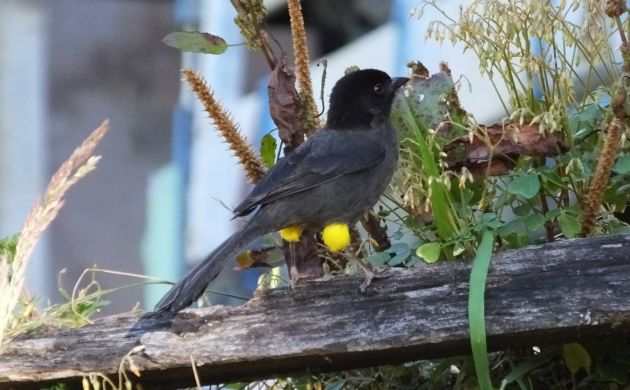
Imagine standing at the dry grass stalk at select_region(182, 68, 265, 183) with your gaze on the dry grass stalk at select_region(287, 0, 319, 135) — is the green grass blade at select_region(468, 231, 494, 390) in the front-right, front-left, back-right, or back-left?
front-right

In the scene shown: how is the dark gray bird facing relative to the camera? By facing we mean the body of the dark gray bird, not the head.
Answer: to the viewer's right

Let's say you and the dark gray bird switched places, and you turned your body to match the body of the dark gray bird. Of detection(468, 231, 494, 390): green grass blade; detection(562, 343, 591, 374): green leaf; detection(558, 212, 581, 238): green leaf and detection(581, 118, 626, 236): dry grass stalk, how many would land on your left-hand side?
0

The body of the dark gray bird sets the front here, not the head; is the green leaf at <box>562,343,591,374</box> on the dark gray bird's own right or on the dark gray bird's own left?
on the dark gray bird's own right

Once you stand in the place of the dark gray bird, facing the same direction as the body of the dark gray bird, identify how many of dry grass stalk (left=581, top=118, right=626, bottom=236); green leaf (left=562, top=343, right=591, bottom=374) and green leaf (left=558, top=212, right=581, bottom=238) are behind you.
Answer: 0

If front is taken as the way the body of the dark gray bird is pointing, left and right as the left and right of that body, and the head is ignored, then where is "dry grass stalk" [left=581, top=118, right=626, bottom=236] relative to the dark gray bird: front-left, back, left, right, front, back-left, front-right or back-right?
front-right

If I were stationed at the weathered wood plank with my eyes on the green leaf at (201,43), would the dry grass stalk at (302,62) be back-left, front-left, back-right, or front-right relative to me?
front-right

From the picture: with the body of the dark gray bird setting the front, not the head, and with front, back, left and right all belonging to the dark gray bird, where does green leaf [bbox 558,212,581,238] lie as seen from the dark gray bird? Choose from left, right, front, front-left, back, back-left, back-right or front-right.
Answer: front-right
